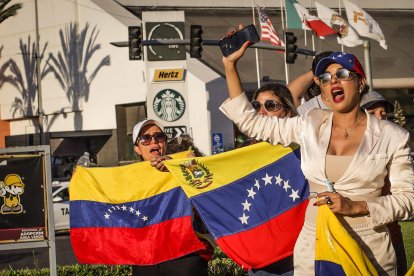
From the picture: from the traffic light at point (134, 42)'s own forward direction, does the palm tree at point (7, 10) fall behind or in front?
behind

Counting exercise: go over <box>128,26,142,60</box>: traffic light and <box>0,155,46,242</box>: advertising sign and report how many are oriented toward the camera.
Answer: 2

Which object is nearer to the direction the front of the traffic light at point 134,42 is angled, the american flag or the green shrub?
the green shrub

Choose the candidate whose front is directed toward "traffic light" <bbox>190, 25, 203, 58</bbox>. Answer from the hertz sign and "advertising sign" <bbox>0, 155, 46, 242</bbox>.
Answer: the hertz sign

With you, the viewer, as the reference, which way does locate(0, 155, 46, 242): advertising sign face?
facing the viewer

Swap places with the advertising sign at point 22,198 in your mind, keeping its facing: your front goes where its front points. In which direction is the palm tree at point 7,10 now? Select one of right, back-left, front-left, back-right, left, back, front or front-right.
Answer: back

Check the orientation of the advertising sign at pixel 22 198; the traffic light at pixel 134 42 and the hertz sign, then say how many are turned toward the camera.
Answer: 3

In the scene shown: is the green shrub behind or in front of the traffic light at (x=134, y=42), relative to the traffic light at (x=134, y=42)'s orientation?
in front

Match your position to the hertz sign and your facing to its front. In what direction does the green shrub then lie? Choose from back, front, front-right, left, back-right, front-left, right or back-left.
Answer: front

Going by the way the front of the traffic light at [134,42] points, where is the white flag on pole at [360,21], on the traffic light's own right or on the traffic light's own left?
on the traffic light's own left

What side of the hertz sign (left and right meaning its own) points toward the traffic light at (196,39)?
front

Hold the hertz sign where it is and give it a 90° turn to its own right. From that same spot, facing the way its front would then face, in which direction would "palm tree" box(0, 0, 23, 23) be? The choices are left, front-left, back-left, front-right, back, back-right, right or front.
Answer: front-right

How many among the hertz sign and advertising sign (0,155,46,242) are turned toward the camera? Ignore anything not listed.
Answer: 2

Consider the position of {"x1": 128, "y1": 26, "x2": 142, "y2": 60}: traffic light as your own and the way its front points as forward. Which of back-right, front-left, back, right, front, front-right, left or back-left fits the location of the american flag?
back-left

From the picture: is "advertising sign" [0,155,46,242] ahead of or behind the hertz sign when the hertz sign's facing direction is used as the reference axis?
ahead
